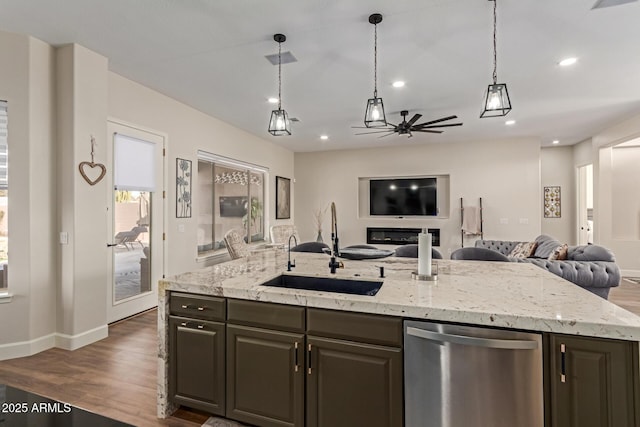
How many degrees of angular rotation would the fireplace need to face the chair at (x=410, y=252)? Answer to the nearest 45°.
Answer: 0° — it already faces it

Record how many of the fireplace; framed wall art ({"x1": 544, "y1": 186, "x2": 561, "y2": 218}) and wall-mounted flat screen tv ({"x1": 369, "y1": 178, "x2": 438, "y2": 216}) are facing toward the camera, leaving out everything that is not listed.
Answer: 3

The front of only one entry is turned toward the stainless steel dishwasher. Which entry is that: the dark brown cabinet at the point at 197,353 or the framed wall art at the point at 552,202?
the framed wall art

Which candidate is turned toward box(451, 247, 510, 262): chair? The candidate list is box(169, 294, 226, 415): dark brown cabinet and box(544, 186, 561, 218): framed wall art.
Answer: the framed wall art

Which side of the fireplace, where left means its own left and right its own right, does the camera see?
front

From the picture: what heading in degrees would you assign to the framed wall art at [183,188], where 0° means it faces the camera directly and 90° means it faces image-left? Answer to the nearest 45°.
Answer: approximately 315°

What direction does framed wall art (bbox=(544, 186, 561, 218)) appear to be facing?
toward the camera

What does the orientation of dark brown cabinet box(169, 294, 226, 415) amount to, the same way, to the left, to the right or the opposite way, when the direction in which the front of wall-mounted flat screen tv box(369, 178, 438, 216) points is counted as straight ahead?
the same way

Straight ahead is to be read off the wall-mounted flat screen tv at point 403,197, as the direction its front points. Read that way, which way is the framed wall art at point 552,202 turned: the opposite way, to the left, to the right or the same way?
the same way

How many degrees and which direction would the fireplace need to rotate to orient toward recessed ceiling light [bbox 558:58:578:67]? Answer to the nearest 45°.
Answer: approximately 45° to its left

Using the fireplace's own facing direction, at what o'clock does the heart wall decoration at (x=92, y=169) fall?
The heart wall decoration is roughly at 1 o'clock from the fireplace.

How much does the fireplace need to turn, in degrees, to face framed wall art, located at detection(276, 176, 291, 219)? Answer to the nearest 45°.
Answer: approximately 90° to its right

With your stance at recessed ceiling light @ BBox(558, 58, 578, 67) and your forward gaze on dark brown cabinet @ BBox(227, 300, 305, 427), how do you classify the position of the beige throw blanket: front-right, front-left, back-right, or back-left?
back-right

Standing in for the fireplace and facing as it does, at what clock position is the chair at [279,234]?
The chair is roughly at 2 o'clock from the fireplace.

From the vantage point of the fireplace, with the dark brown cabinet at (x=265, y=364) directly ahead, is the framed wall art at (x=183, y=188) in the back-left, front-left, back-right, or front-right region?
front-right

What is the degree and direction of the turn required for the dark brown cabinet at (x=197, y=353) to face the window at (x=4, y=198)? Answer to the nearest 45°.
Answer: approximately 90° to its right

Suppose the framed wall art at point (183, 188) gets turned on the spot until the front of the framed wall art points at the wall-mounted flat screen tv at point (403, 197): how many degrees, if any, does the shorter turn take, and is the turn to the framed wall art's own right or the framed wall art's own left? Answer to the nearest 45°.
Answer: approximately 45° to the framed wall art's own left

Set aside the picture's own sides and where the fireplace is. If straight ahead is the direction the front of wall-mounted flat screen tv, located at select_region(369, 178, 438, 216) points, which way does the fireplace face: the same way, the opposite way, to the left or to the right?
the same way

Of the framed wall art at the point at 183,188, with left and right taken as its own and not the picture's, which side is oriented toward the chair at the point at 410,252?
front

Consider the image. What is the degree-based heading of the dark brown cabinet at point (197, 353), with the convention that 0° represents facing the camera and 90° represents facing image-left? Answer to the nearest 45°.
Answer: approximately 45°

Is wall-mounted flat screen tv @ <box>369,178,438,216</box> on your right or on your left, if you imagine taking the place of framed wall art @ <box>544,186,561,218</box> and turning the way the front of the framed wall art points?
on your right

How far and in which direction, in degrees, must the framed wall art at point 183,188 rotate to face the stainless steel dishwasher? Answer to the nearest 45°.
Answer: approximately 45° to its right
